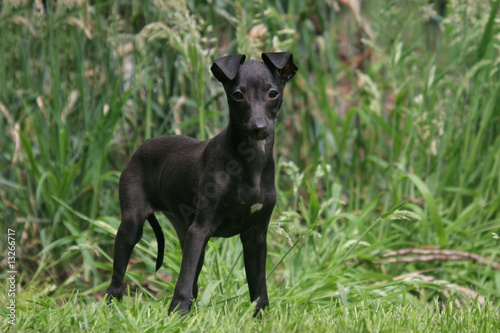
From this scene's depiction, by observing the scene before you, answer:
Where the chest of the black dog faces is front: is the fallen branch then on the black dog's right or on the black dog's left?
on the black dog's left

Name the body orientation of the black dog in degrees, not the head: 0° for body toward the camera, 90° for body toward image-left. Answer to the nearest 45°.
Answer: approximately 315°
